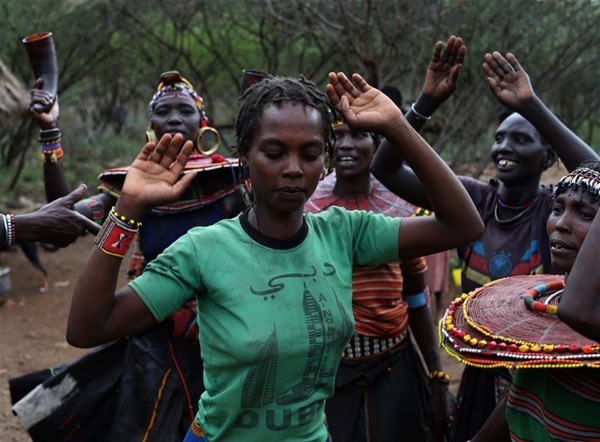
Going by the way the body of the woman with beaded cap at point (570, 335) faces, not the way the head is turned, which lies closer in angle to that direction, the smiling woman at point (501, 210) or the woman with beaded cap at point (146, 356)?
the woman with beaded cap

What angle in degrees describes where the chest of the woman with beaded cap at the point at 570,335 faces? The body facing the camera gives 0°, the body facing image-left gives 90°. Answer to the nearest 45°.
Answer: approximately 45°

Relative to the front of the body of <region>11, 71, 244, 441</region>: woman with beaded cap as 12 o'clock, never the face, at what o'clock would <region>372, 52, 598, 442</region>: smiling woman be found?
The smiling woman is roughly at 9 o'clock from the woman with beaded cap.

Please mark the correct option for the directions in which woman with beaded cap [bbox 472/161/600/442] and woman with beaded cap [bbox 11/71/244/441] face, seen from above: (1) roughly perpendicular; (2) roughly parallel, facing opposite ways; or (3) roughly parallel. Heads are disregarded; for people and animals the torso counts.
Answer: roughly perpendicular

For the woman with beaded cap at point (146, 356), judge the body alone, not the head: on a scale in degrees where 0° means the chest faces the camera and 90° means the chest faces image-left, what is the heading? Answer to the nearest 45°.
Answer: approximately 0°

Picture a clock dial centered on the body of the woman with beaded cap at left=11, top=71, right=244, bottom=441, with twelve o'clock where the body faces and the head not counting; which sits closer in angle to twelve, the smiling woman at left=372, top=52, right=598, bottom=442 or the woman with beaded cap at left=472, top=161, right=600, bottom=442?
the woman with beaded cap
